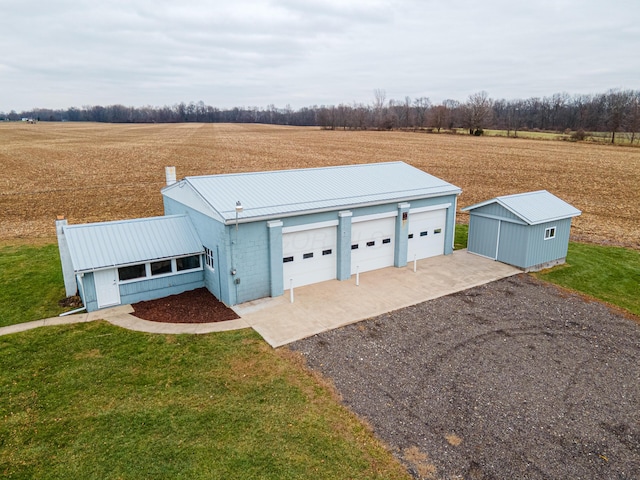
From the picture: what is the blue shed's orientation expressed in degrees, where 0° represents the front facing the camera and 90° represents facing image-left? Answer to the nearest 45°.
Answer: approximately 45°
